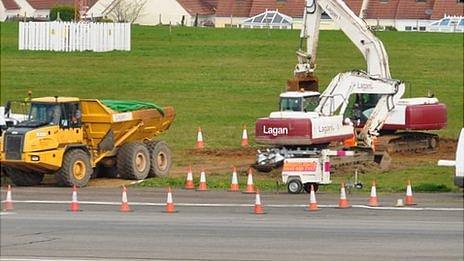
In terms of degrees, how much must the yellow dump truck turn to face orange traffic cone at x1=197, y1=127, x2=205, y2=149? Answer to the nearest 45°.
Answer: approximately 180°

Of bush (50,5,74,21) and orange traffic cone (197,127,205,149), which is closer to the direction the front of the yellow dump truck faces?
the bush

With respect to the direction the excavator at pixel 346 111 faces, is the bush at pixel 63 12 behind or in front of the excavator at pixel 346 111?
behind

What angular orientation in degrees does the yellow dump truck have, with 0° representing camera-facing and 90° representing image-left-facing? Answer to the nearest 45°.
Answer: approximately 45°
